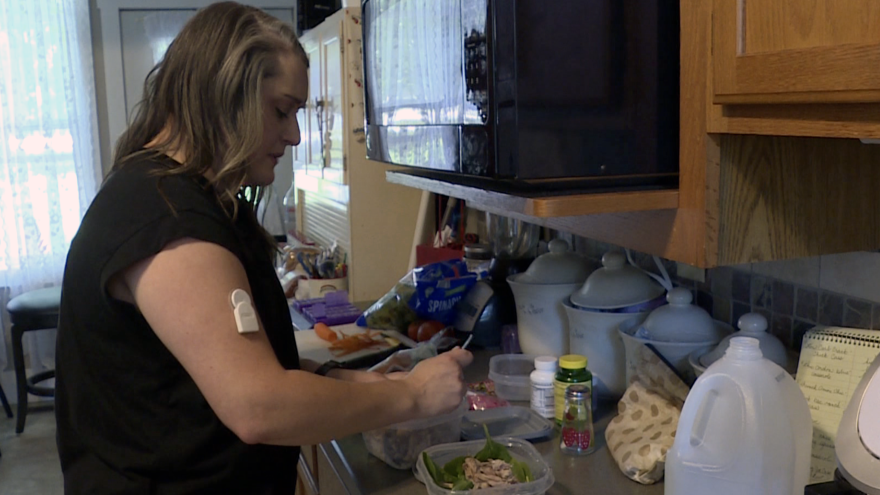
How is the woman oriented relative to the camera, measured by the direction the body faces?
to the viewer's right

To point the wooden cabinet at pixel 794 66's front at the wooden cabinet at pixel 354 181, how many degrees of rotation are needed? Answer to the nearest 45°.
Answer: approximately 90° to its right

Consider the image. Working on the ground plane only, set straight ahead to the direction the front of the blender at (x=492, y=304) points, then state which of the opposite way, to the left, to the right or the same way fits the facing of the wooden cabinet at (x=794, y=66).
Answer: the same way

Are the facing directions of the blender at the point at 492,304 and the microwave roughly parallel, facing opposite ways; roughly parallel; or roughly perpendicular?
roughly parallel

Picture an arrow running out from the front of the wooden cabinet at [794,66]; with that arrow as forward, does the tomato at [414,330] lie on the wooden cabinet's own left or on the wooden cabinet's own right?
on the wooden cabinet's own right

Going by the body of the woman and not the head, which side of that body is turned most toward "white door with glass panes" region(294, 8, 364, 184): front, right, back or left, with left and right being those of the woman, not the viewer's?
left

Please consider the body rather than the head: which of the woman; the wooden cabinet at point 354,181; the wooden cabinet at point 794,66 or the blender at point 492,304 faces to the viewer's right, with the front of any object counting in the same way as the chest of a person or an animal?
the woman

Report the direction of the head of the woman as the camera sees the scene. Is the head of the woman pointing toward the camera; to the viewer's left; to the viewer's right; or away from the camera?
to the viewer's right

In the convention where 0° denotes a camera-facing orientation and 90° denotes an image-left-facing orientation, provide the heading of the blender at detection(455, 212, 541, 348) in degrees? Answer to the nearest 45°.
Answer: approximately 45°

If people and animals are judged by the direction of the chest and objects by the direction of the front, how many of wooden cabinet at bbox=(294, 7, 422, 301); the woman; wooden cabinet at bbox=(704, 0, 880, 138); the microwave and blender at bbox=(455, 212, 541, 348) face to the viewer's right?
1
